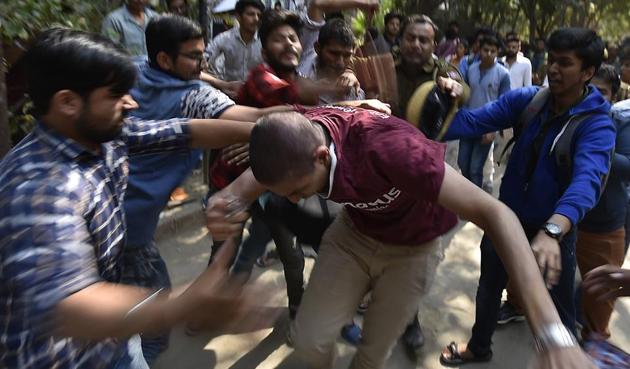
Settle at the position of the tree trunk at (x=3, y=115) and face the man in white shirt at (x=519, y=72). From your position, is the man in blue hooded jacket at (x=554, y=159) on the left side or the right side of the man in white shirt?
right

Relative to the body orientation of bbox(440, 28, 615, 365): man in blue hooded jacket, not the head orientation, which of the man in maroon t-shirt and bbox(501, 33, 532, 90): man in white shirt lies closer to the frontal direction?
the man in maroon t-shirt

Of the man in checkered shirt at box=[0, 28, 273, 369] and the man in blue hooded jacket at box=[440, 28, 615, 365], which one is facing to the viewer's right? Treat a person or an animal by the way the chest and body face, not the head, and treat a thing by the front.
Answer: the man in checkered shirt

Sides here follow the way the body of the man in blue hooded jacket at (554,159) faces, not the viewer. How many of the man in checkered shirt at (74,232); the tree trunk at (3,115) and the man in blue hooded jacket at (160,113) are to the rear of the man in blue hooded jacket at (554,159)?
0

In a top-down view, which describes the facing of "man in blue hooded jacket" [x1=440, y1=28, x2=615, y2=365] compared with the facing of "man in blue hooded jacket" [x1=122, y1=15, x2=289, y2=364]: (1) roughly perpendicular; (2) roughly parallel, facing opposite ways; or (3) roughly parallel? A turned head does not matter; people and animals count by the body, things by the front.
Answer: roughly parallel, facing opposite ways

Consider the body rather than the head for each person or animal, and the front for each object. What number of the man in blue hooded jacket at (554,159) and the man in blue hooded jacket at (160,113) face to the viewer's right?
1

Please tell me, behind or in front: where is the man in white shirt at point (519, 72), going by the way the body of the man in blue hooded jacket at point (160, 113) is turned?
in front

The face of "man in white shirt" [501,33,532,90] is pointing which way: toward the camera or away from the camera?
toward the camera

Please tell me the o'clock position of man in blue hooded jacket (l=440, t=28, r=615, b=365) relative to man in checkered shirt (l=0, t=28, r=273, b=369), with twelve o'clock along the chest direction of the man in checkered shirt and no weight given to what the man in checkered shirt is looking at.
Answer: The man in blue hooded jacket is roughly at 12 o'clock from the man in checkered shirt.

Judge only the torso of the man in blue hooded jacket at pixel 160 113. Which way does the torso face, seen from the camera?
to the viewer's right

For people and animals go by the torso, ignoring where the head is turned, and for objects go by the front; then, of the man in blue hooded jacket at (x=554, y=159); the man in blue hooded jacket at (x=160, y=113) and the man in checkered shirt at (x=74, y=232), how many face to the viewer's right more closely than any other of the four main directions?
2

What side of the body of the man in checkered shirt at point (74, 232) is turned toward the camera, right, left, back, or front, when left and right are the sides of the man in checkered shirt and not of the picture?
right

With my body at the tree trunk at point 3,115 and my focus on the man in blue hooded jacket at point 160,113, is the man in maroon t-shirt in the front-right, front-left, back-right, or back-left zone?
front-right

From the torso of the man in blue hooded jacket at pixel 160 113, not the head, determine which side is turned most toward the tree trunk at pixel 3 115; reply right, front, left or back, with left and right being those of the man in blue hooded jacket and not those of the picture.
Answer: back

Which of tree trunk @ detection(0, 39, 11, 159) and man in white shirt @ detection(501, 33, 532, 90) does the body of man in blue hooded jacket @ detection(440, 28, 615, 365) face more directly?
the tree trunk

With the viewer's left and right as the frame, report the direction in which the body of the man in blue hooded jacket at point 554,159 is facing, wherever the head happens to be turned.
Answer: facing the viewer and to the left of the viewer

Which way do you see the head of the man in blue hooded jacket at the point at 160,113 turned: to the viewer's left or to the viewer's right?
to the viewer's right

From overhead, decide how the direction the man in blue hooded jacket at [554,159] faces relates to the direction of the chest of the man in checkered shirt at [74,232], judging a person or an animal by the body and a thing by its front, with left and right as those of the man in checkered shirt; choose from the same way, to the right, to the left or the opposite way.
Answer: the opposite way
